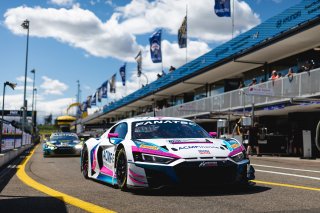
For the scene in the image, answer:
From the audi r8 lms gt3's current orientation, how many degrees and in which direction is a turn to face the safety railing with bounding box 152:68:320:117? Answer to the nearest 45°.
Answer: approximately 135° to its left

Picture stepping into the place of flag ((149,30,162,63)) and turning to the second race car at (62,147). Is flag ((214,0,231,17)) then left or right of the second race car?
left

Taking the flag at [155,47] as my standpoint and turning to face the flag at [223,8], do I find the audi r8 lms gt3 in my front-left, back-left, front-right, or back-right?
front-right

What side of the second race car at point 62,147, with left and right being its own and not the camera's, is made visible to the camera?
front

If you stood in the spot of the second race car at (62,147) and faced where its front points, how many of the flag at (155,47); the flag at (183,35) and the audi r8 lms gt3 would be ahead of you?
1

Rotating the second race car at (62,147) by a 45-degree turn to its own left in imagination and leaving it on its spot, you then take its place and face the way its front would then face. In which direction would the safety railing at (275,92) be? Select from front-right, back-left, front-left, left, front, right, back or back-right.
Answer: front-left

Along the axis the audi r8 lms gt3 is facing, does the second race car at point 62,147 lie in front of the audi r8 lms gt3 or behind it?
behind

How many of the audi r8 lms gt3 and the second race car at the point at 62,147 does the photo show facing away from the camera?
0

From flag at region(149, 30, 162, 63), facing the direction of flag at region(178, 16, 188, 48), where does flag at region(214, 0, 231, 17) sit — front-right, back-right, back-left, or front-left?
front-right

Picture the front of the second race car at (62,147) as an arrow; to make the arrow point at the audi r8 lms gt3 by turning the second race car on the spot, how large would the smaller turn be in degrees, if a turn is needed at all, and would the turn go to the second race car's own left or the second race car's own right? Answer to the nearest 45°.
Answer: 0° — it already faces it

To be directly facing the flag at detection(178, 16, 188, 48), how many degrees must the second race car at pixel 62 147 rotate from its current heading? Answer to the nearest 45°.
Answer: approximately 135° to its left

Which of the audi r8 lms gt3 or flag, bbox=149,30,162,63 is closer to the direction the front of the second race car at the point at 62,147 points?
the audi r8 lms gt3

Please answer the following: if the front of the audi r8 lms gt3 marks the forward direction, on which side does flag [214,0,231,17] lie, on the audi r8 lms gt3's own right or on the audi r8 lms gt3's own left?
on the audi r8 lms gt3's own left
